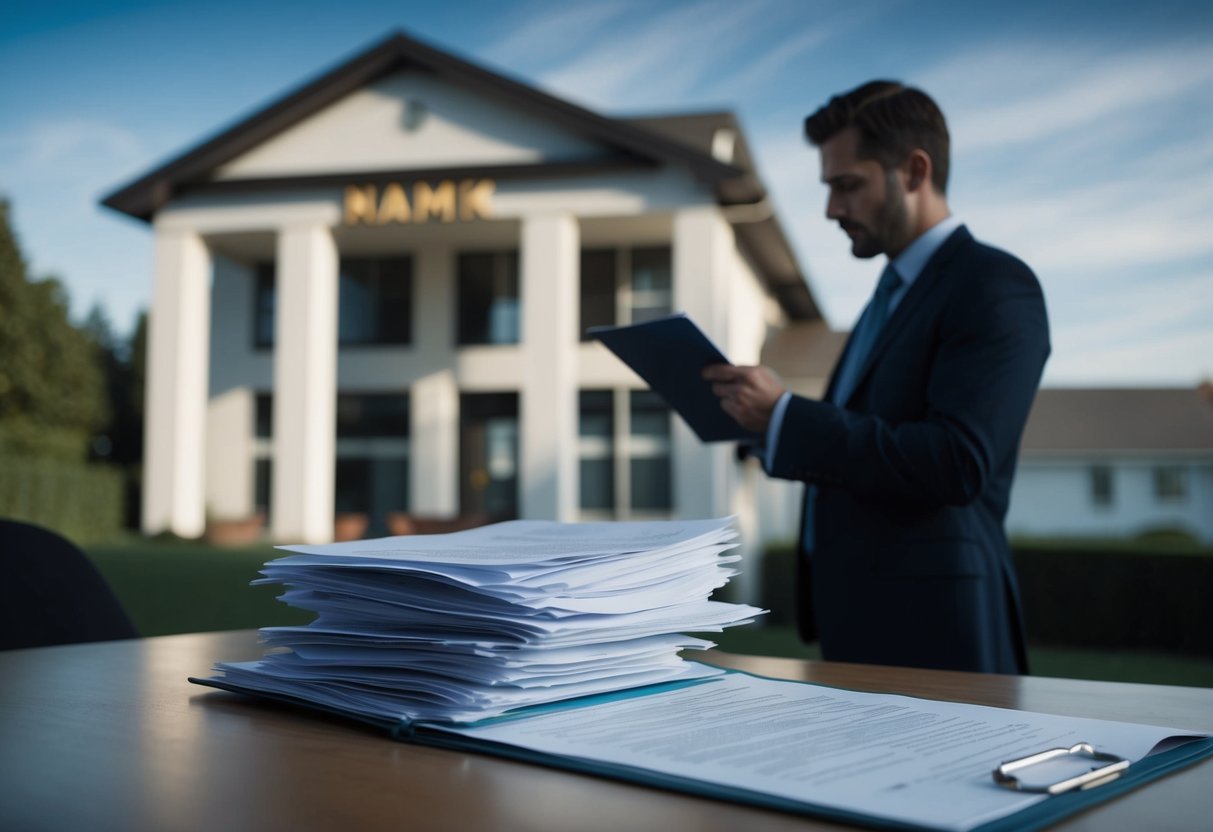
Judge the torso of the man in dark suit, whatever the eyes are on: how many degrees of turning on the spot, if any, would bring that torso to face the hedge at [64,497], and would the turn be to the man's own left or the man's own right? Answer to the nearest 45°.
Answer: approximately 45° to the man's own right

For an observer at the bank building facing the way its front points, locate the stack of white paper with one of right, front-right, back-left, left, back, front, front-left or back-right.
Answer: front

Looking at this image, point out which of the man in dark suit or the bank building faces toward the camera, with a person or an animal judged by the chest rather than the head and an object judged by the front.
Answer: the bank building

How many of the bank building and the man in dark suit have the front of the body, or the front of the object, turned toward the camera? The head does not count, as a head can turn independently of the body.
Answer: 1

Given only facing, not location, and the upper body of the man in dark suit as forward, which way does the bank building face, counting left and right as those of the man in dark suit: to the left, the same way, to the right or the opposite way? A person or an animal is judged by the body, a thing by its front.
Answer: to the left

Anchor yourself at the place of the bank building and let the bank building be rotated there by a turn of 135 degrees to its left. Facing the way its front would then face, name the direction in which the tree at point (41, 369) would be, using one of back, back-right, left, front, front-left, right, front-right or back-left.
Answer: left

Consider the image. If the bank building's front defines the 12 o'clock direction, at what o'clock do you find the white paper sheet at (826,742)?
The white paper sheet is roughly at 12 o'clock from the bank building.

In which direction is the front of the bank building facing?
toward the camera

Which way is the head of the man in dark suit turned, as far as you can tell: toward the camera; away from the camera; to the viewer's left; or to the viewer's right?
to the viewer's left

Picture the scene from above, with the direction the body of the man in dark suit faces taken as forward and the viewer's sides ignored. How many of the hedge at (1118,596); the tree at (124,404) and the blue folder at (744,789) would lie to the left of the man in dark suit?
1

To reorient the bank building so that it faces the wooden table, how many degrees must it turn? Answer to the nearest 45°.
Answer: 0° — it already faces it

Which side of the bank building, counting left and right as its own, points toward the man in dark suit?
front

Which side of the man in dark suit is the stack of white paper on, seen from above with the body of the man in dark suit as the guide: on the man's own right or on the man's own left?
on the man's own left

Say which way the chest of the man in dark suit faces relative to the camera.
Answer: to the viewer's left

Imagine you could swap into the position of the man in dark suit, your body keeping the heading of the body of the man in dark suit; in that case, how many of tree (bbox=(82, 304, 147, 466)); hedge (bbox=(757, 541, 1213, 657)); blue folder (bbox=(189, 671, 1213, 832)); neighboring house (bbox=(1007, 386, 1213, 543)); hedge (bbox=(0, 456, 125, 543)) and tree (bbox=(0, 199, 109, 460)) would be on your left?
1

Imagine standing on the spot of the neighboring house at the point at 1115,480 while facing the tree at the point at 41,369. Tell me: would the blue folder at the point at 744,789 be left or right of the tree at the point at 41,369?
left
